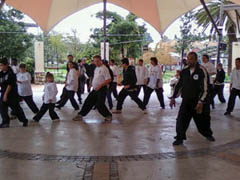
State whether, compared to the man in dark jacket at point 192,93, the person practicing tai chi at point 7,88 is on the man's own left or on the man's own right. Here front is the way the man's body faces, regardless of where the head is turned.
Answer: on the man's own right

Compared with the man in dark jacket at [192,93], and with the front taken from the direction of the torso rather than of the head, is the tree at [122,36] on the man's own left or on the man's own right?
on the man's own right

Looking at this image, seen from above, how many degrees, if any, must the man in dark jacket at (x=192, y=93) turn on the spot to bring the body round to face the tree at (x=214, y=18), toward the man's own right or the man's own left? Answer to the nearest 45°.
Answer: approximately 135° to the man's own right

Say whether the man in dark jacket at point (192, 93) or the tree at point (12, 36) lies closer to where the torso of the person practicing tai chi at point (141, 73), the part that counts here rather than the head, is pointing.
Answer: the man in dark jacket

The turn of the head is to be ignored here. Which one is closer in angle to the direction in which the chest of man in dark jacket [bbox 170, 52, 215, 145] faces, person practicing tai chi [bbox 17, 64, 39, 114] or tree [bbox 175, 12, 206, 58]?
the person practicing tai chi

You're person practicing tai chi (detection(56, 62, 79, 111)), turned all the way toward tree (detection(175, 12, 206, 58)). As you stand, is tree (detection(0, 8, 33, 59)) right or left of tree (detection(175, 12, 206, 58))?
left

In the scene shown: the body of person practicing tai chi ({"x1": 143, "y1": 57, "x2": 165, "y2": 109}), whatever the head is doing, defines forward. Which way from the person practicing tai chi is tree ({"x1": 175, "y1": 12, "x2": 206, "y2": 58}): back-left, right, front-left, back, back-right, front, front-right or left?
back-right

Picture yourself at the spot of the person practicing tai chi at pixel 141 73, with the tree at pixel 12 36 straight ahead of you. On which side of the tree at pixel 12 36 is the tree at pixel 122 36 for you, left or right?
right

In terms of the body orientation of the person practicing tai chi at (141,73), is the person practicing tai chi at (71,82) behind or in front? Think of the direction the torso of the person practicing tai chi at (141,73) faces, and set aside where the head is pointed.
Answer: in front

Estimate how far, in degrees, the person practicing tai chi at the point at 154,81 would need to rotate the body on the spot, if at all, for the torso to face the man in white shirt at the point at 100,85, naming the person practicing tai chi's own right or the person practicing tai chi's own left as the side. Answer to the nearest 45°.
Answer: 0° — they already face them

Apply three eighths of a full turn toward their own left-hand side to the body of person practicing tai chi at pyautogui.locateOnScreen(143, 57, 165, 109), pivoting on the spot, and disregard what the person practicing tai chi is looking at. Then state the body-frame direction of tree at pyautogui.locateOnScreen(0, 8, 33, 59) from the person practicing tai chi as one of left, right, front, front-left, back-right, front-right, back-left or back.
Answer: back-left
